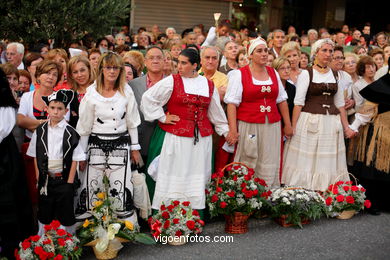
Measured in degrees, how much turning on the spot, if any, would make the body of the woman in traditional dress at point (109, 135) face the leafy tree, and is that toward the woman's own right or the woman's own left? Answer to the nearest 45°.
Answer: approximately 180°

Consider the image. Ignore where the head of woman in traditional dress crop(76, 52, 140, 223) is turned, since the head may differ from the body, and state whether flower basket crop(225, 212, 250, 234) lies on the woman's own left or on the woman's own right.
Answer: on the woman's own left

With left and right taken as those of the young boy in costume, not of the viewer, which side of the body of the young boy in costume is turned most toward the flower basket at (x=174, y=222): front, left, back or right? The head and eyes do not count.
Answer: left

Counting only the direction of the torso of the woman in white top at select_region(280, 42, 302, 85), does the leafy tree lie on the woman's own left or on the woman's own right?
on the woman's own right

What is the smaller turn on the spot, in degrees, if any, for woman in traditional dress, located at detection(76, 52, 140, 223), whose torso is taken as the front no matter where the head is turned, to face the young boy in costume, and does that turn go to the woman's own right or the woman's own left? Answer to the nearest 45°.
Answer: approximately 45° to the woman's own right

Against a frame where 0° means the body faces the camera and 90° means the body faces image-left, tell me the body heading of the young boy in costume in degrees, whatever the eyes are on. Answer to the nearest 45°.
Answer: approximately 0°

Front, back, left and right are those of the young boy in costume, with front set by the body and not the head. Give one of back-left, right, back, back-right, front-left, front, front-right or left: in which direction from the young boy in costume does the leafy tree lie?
back

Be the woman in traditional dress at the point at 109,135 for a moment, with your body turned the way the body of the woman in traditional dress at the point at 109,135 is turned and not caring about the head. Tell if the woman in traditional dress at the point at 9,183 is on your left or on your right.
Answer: on your right
